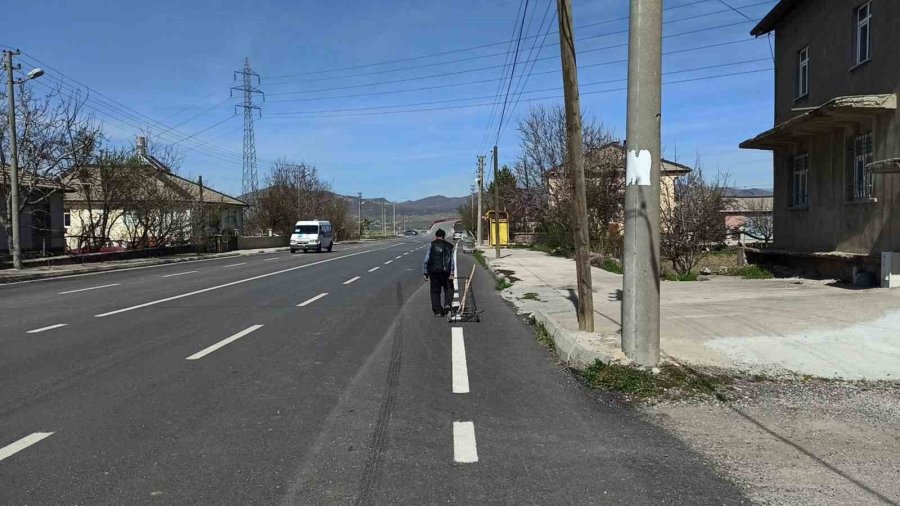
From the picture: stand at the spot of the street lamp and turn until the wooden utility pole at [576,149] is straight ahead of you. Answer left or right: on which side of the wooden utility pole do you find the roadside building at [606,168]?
left

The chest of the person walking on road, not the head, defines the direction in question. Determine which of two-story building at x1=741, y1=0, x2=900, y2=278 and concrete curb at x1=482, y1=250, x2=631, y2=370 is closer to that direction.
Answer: the two-story building

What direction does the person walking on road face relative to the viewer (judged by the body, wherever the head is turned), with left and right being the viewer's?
facing away from the viewer

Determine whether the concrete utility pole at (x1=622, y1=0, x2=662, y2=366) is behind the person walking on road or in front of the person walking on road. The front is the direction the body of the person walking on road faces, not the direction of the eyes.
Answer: behind

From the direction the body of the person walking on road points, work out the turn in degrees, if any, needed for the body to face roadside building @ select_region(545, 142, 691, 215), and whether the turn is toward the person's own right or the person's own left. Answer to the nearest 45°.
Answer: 0° — they already face it

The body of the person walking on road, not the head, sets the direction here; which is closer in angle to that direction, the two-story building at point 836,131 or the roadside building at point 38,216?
the roadside building

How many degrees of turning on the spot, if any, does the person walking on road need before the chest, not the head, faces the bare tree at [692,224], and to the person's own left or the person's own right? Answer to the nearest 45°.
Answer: approximately 45° to the person's own right
